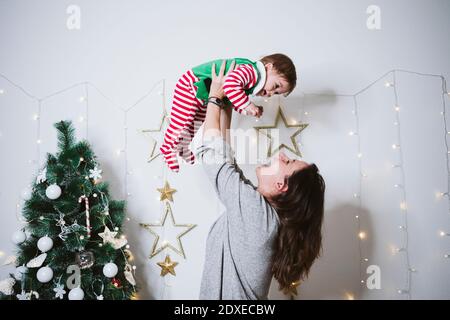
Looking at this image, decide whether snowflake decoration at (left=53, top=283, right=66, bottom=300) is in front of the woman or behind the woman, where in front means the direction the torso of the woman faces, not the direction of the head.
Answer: in front

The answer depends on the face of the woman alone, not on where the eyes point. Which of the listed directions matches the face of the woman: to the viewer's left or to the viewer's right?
to the viewer's left

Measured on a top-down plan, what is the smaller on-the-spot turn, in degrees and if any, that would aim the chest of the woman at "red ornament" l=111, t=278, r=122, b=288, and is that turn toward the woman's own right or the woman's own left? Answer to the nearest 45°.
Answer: approximately 45° to the woman's own right

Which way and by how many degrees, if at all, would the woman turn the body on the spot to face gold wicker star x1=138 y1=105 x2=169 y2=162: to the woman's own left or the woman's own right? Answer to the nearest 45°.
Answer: approximately 45° to the woman's own right

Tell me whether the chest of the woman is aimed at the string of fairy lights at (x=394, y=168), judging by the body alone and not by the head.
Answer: no

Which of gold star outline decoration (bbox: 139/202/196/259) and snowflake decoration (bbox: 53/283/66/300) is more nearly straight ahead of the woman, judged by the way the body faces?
the snowflake decoration

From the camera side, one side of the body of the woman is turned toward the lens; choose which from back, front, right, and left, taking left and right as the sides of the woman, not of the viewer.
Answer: left

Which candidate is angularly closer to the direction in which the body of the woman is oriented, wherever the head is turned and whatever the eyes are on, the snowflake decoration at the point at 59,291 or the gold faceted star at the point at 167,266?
the snowflake decoration
